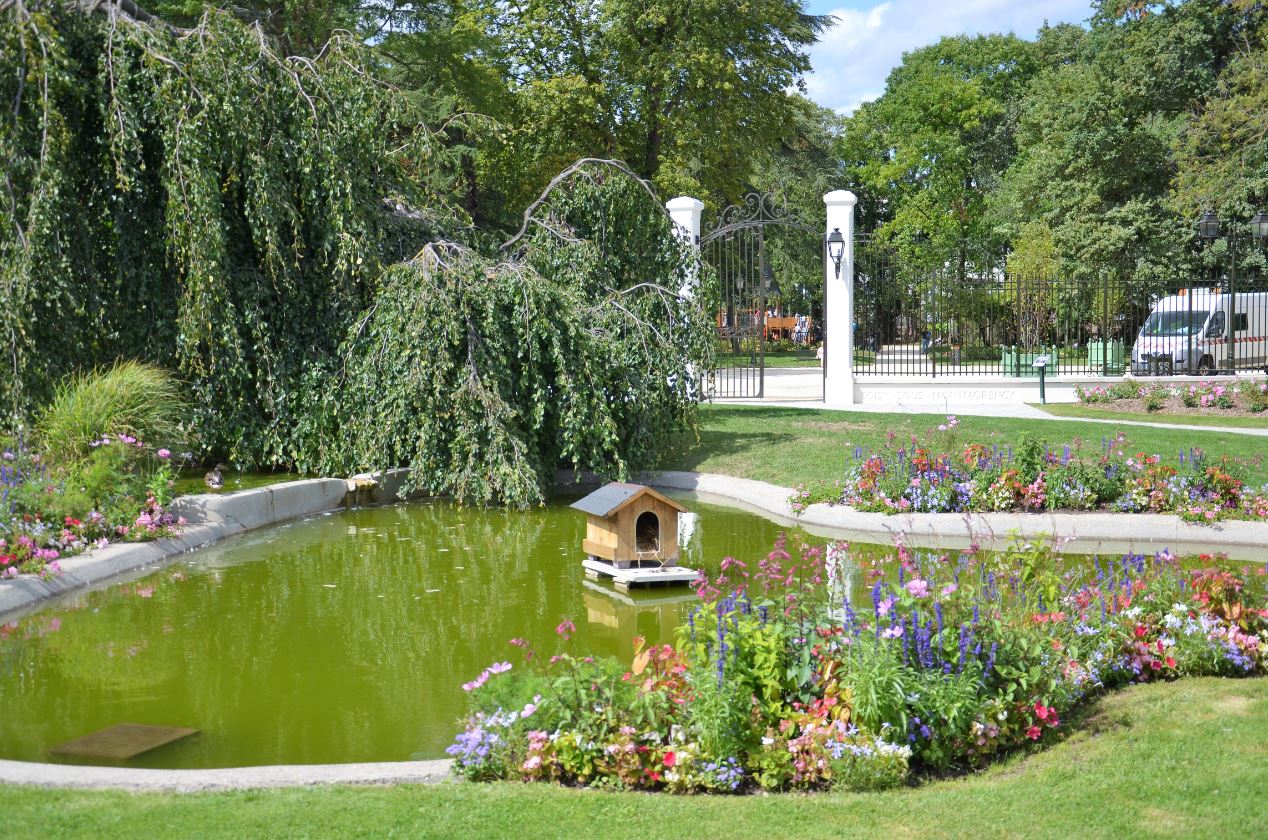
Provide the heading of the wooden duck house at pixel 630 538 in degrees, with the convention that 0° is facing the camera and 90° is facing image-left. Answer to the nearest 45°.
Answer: approximately 315°

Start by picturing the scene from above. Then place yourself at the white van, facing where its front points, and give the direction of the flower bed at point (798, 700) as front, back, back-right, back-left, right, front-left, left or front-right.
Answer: front-left

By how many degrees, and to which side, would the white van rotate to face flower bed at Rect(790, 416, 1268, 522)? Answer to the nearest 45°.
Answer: approximately 45° to its left

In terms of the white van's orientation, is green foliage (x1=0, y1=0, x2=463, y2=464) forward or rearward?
forward

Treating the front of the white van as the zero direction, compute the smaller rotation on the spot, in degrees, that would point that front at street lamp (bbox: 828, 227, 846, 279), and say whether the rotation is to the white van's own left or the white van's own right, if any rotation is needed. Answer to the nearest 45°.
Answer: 0° — it already faces it

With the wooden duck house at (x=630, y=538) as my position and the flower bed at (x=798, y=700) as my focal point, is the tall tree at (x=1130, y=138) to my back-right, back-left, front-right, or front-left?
back-left

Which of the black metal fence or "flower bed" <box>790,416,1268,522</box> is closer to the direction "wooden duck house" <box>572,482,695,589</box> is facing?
the flower bed

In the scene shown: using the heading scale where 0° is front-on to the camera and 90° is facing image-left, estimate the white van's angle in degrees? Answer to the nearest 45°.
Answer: approximately 45°

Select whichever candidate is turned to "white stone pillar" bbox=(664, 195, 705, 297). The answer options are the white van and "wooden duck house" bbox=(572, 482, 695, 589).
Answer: the white van

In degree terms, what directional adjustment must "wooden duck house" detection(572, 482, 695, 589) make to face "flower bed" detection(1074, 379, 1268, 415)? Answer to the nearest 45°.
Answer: approximately 90° to its left

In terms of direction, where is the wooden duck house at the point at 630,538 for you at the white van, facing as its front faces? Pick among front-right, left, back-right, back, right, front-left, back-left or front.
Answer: front-left

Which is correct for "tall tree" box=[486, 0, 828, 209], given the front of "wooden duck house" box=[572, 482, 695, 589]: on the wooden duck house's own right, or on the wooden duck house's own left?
on the wooden duck house's own left

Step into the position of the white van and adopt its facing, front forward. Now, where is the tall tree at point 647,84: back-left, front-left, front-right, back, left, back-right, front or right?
front-right

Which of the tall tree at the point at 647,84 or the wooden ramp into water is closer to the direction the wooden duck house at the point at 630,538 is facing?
the wooden ramp into water

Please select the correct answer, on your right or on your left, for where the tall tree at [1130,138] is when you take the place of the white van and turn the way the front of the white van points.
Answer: on your right

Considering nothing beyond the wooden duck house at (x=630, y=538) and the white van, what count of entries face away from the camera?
0
